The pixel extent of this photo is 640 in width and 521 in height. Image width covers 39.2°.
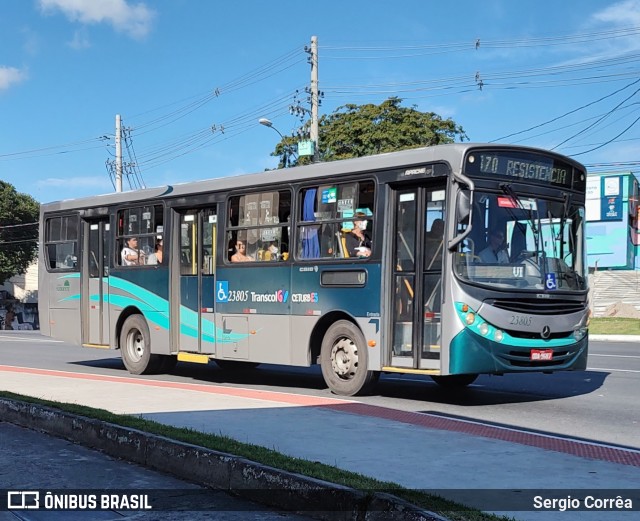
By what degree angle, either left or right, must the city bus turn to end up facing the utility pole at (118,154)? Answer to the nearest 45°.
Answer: approximately 135° to its left

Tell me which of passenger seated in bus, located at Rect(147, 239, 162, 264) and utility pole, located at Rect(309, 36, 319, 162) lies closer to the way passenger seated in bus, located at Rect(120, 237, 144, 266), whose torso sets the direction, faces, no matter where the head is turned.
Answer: the passenger seated in bus

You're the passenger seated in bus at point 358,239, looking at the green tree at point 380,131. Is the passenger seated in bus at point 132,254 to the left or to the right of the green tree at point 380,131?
left

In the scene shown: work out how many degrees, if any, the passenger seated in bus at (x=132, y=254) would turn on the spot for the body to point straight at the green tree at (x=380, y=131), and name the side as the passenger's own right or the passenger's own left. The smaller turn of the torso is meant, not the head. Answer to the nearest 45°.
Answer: approximately 90° to the passenger's own left

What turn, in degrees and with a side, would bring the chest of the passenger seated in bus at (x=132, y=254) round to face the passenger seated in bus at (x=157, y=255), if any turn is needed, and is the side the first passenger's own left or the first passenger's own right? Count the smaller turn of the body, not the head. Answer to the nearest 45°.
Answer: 0° — they already face them

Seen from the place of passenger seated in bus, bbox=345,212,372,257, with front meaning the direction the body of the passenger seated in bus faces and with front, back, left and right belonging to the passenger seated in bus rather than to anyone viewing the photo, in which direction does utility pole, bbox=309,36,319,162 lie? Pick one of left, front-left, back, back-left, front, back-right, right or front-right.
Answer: back-left

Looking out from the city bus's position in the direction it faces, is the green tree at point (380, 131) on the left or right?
on its left

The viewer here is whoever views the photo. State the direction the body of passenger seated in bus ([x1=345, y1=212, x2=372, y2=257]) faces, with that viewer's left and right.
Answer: facing the viewer and to the right of the viewer

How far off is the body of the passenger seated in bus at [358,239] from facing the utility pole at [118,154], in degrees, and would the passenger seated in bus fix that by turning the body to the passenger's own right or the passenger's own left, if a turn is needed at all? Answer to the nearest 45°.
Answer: approximately 135° to the passenger's own left

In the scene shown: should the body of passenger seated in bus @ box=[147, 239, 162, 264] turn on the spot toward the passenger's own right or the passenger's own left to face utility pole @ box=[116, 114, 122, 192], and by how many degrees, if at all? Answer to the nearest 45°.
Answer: approximately 135° to the passenger's own left

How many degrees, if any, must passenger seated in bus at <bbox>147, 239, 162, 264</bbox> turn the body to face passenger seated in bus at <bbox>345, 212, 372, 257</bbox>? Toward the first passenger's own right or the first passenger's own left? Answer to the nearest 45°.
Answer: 0° — they already face them

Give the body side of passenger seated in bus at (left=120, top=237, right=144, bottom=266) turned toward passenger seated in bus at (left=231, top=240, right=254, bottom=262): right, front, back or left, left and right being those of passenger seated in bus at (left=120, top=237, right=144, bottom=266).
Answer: front

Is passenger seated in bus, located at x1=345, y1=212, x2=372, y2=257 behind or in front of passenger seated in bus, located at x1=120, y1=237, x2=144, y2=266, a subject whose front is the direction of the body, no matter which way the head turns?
in front

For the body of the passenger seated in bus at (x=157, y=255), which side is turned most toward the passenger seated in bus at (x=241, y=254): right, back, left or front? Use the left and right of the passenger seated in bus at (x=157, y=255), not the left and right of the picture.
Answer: front

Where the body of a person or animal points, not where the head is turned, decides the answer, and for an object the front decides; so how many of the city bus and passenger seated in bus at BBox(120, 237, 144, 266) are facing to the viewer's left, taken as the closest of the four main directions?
0

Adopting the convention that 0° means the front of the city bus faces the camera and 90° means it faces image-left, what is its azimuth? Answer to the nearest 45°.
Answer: approximately 315°
